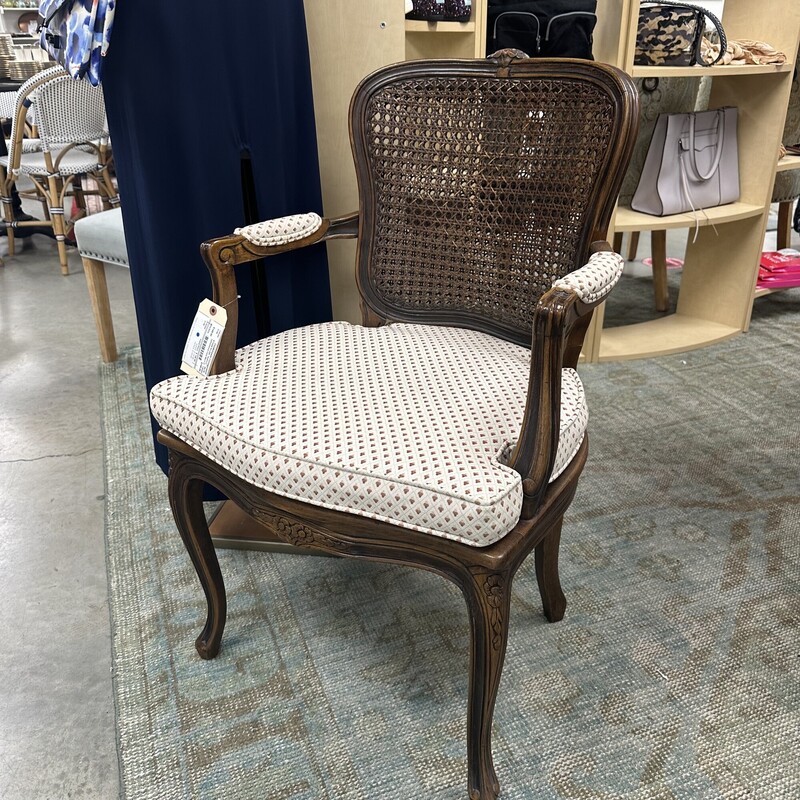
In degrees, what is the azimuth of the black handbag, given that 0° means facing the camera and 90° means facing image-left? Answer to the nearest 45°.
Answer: approximately 0°

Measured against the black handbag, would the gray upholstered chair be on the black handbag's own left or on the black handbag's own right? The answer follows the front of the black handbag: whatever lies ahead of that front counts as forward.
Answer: on the black handbag's own right

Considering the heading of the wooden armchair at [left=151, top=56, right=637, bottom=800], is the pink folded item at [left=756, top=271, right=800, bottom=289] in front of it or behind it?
behind

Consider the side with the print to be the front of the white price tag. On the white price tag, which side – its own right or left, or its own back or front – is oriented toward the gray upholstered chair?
back

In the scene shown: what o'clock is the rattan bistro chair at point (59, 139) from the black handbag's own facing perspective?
The rattan bistro chair is roughly at 4 o'clock from the black handbag.

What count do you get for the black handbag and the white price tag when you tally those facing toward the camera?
2

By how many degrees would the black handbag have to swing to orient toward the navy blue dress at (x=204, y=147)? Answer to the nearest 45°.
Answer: approximately 45° to its right

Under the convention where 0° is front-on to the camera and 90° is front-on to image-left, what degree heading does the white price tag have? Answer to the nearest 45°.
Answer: approximately 0°

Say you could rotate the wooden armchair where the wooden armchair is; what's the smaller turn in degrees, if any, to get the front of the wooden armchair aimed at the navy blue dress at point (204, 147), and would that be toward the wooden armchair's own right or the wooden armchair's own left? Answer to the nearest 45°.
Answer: approximately 90° to the wooden armchair's own right

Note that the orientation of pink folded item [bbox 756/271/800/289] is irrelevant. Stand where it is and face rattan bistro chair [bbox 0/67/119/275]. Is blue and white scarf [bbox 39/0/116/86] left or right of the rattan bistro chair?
left

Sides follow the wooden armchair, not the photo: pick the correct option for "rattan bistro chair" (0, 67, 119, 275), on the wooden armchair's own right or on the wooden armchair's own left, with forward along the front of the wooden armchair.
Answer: on the wooden armchair's own right

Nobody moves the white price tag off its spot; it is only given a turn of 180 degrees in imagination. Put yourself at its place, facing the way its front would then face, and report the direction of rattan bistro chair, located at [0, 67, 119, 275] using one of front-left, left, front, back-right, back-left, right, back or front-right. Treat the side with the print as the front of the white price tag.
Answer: front
